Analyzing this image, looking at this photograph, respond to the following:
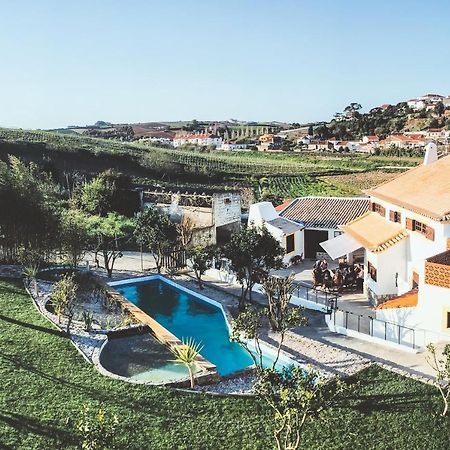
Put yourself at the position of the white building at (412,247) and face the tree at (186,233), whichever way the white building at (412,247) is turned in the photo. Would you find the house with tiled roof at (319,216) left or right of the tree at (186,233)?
right

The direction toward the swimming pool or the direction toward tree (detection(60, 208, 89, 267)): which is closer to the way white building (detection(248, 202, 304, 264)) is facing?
the swimming pool

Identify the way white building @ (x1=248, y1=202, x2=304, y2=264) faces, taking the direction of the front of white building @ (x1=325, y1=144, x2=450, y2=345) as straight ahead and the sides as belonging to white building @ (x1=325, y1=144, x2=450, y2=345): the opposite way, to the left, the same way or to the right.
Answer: to the left

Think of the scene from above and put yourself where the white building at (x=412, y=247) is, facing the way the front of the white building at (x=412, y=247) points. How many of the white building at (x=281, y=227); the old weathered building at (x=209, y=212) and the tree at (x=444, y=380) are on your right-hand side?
2

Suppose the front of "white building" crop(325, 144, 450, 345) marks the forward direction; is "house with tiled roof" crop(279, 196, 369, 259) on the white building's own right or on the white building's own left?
on the white building's own right

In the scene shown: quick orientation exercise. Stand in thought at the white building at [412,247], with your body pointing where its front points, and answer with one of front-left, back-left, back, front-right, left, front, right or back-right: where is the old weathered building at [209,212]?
right

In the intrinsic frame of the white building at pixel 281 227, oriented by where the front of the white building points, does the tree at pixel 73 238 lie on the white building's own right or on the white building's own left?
on the white building's own right

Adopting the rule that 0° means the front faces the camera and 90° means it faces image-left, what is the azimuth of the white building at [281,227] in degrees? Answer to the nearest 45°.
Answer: approximately 315°

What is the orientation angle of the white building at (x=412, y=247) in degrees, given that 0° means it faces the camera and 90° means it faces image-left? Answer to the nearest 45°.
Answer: approximately 45°

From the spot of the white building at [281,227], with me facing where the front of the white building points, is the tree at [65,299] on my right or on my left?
on my right
